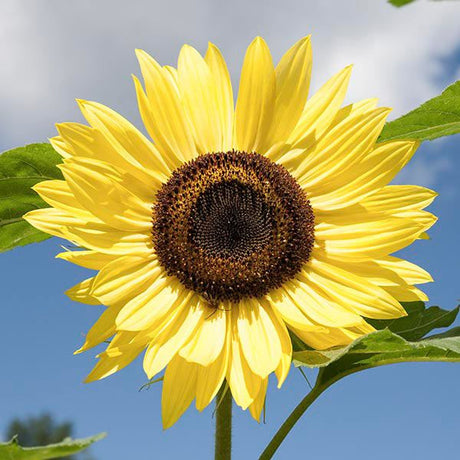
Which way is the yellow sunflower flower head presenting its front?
toward the camera
